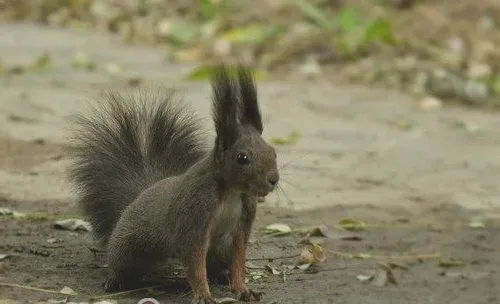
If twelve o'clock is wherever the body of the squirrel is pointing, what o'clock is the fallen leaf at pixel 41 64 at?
The fallen leaf is roughly at 7 o'clock from the squirrel.

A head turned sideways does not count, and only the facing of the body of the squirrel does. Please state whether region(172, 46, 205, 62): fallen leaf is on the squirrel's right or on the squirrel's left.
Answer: on the squirrel's left

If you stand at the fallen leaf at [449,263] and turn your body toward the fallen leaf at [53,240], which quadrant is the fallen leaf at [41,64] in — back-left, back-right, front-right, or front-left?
front-right

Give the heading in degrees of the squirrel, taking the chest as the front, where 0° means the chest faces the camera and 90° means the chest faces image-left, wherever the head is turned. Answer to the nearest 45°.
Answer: approximately 315°

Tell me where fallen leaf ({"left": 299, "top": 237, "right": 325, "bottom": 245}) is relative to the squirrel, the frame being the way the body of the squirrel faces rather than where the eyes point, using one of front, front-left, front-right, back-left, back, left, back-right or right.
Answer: left

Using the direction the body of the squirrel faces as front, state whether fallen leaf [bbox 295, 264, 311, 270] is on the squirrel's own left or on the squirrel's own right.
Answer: on the squirrel's own left

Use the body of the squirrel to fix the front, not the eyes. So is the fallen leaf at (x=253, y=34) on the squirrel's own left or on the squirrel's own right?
on the squirrel's own left

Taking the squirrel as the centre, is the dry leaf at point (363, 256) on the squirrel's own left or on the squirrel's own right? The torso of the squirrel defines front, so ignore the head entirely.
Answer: on the squirrel's own left

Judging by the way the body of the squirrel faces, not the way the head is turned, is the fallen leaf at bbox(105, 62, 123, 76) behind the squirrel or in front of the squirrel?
behind

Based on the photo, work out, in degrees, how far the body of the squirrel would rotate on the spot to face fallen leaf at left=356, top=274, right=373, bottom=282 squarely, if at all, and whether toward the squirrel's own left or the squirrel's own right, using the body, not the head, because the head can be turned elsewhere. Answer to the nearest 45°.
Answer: approximately 45° to the squirrel's own left

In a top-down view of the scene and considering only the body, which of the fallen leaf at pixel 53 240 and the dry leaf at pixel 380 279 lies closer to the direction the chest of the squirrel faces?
the dry leaf

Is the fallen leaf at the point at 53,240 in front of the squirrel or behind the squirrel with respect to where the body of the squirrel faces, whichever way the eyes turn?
behind
